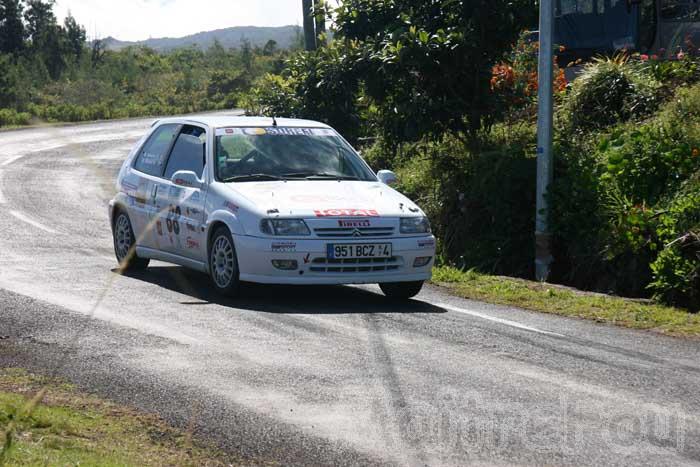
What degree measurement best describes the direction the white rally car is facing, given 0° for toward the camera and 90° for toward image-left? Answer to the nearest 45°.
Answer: approximately 315°

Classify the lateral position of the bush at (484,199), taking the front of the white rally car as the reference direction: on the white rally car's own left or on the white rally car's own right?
on the white rally car's own left

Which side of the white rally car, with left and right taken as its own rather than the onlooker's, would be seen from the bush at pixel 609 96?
left

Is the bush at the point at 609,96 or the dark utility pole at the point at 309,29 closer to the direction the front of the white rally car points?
the bush

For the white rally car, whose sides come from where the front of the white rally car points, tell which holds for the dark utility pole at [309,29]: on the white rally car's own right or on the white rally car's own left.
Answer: on the white rally car's own left

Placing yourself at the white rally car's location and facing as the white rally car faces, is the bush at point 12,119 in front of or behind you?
behind

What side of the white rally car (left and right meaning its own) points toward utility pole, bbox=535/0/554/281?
left

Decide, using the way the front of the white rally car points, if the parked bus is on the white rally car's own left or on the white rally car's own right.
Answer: on the white rally car's own left
